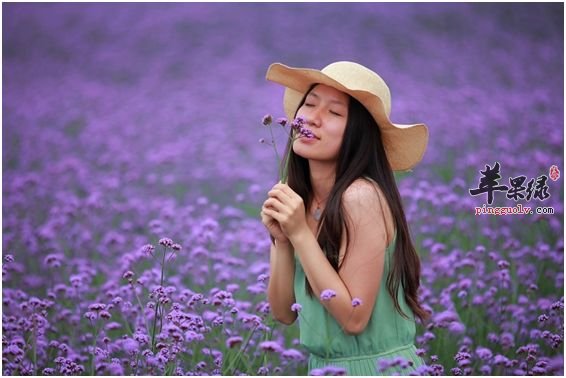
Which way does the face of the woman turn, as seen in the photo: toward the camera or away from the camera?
toward the camera

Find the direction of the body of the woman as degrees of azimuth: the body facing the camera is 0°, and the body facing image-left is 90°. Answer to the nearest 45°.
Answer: approximately 45°
